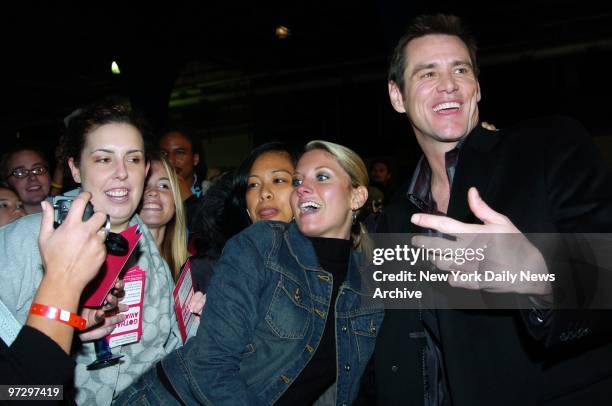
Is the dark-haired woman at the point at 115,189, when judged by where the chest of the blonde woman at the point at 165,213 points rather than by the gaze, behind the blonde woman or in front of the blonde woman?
in front

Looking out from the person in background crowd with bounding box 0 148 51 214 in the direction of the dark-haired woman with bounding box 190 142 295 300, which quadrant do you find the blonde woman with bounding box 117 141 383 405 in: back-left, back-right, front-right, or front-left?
front-right

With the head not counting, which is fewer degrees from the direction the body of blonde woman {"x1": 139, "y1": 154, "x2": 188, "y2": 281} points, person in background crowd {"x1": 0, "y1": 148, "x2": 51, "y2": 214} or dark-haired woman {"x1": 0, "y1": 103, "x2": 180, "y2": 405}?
the dark-haired woman

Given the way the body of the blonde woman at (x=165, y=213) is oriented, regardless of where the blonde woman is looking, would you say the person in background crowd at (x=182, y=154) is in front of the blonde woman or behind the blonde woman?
behind

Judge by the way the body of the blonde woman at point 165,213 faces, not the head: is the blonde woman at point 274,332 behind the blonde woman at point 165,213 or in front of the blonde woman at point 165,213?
in front

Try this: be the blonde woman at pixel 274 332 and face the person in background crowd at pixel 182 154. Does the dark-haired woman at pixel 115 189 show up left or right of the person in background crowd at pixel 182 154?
left

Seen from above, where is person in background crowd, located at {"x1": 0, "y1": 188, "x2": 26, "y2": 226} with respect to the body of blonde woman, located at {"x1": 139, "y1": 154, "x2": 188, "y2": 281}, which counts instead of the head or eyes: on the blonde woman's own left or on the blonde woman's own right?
on the blonde woman's own right

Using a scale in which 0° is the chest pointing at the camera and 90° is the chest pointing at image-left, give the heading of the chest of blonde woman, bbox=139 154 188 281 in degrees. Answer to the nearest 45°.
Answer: approximately 0°

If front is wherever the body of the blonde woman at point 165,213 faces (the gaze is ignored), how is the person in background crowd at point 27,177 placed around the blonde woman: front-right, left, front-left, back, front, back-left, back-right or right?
back-right
